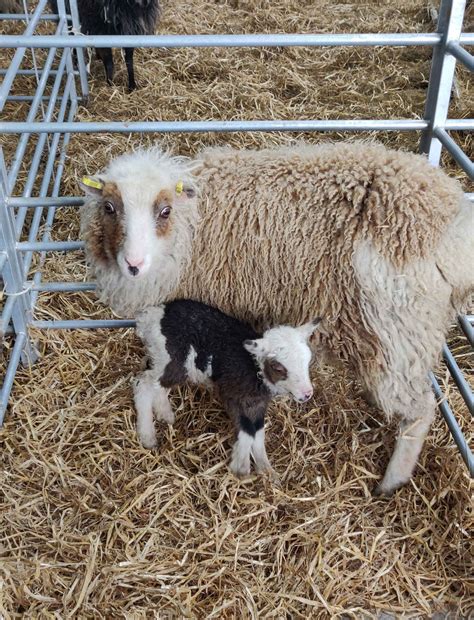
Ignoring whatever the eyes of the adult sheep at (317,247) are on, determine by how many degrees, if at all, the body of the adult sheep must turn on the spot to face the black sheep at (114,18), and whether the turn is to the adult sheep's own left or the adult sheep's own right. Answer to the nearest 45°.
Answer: approximately 45° to the adult sheep's own right

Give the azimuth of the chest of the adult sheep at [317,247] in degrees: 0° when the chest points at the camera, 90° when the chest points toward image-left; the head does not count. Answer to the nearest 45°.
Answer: approximately 90°
